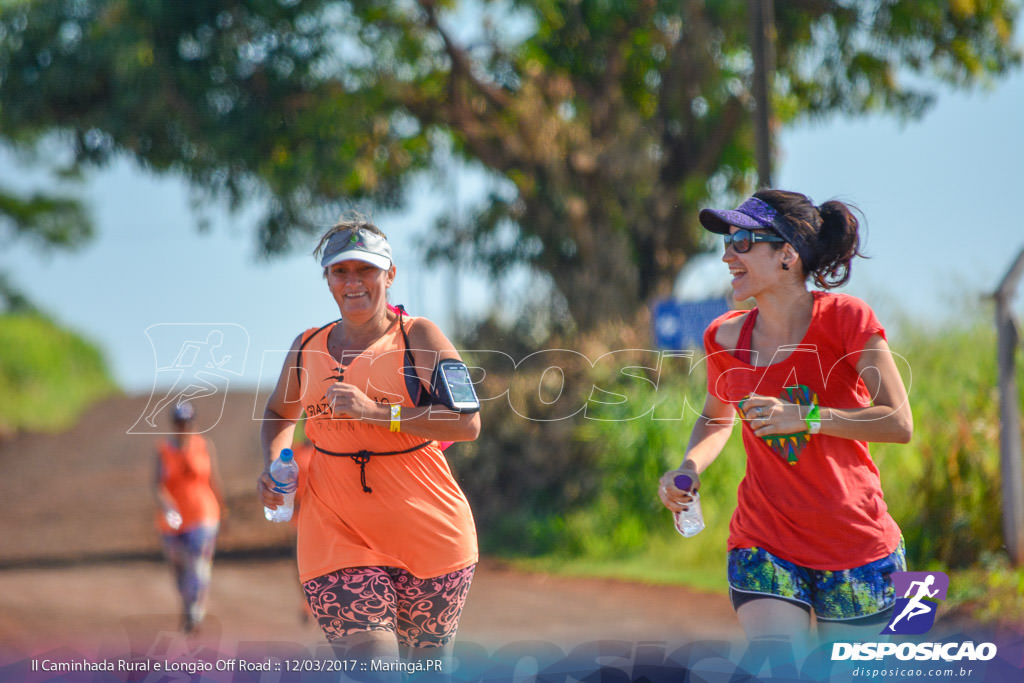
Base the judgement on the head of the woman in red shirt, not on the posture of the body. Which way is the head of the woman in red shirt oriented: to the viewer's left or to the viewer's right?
to the viewer's left

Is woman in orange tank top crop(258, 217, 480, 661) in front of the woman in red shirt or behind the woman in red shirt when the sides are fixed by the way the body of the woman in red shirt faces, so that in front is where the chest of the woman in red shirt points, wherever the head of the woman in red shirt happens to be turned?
in front

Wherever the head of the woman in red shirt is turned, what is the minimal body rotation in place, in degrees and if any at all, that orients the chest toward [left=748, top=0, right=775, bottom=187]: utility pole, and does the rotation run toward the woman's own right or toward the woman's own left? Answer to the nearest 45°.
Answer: approximately 135° to the woman's own right

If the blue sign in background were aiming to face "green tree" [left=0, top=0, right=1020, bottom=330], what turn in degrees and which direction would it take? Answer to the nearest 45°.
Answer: approximately 135° to its right

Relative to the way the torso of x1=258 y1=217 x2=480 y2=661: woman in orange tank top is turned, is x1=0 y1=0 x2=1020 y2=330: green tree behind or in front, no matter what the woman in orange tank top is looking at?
behind

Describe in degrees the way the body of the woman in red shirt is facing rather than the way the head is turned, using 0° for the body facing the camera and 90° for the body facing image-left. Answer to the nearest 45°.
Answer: approximately 45°

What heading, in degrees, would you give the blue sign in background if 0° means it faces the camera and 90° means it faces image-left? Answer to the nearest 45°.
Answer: approximately 0°

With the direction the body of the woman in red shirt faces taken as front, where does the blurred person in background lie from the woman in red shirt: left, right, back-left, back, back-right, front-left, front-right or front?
right

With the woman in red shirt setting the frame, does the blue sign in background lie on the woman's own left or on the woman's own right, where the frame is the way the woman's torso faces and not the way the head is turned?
on the woman's own right

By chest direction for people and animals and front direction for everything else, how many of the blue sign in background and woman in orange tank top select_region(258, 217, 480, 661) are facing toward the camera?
2
